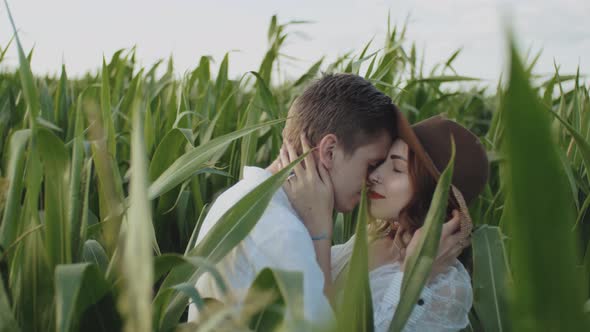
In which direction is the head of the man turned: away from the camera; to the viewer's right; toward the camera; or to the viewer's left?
to the viewer's right

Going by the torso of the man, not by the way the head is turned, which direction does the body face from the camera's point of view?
to the viewer's right
